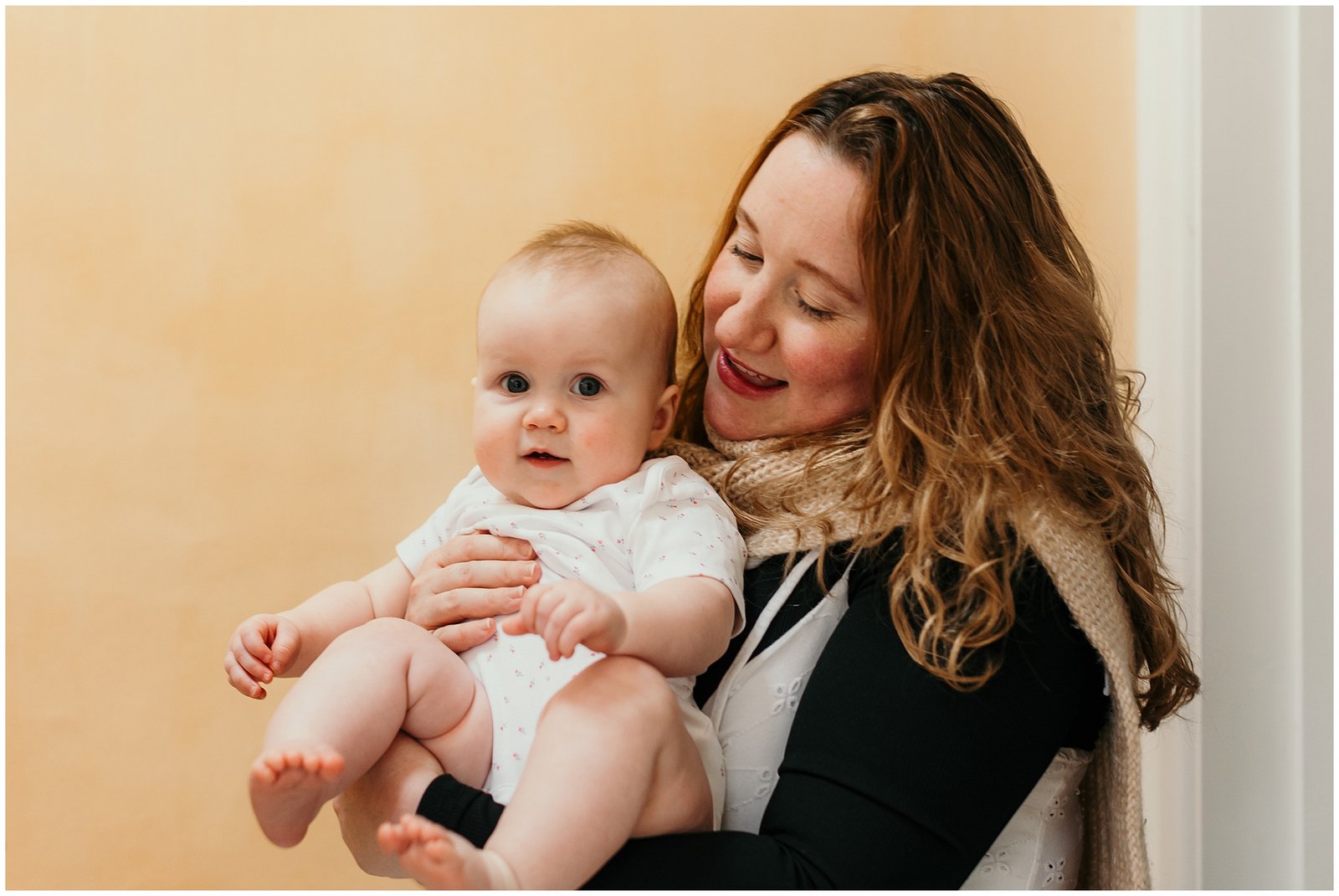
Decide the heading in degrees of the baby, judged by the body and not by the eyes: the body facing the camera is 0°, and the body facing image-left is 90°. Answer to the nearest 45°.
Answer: approximately 45°

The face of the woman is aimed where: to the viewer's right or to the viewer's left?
to the viewer's left
